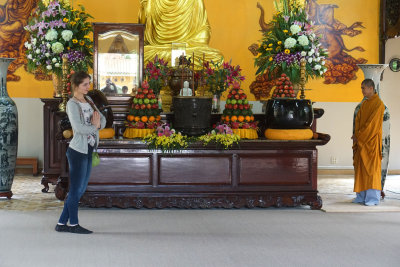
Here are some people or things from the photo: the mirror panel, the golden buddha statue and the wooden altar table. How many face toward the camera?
3

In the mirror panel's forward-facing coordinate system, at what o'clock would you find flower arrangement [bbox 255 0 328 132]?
The flower arrangement is roughly at 9 o'clock from the mirror panel.

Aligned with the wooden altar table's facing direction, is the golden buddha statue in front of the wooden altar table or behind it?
behind

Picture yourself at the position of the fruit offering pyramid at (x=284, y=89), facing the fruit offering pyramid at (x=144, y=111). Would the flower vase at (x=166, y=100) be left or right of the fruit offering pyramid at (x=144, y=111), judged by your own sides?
right

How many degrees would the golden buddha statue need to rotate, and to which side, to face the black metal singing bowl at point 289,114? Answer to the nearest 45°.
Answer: approximately 45° to its left

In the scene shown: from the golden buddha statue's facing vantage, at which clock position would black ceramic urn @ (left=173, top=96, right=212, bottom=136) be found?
The black ceramic urn is roughly at 12 o'clock from the golden buddha statue.

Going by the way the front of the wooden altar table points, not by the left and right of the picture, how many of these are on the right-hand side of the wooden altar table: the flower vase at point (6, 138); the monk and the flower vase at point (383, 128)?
1

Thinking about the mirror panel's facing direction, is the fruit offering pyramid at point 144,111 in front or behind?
in front

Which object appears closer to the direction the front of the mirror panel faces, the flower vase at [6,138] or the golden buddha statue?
the flower vase

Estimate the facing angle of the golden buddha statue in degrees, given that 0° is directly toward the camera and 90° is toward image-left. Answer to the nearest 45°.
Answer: approximately 0°

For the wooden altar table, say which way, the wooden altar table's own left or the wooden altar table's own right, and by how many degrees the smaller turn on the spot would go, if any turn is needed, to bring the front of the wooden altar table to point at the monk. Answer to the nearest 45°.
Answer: approximately 90° to the wooden altar table's own left
